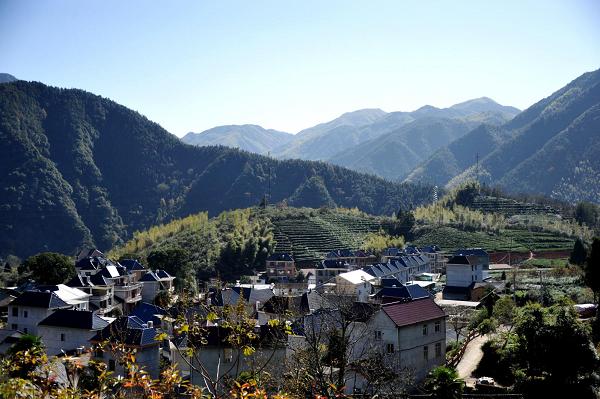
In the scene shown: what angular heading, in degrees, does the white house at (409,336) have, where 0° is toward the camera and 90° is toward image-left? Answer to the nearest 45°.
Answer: approximately 315°

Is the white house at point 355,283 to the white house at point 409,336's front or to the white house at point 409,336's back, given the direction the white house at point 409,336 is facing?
to the back

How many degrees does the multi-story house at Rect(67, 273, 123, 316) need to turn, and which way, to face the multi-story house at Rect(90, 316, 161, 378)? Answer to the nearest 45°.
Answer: approximately 45° to its right

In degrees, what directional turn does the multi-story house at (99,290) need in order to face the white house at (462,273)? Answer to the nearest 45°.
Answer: approximately 45° to its left

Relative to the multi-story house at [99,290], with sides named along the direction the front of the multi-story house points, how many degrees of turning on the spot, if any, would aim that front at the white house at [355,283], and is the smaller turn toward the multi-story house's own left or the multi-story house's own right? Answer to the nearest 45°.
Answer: approximately 45° to the multi-story house's own left

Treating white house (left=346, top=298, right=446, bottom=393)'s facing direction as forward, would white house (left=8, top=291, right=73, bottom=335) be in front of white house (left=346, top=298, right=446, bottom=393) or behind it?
behind

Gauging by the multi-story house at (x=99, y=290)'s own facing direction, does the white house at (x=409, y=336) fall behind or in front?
in front

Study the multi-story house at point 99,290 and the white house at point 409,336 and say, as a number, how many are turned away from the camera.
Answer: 0

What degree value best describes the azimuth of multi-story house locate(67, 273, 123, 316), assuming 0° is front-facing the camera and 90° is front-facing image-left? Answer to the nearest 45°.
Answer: approximately 315°

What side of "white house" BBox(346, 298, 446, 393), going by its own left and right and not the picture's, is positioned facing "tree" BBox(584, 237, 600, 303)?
left

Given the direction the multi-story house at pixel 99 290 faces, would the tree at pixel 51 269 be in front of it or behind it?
behind

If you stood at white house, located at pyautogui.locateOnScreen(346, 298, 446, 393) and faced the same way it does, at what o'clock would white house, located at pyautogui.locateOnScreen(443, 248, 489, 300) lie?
white house, located at pyautogui.locateOnScreen(443, 248, 489, 300) is roughly at 8 o'clock from white house, located at pyautogui.locateOnScreen(346, 298, 446, 393).
